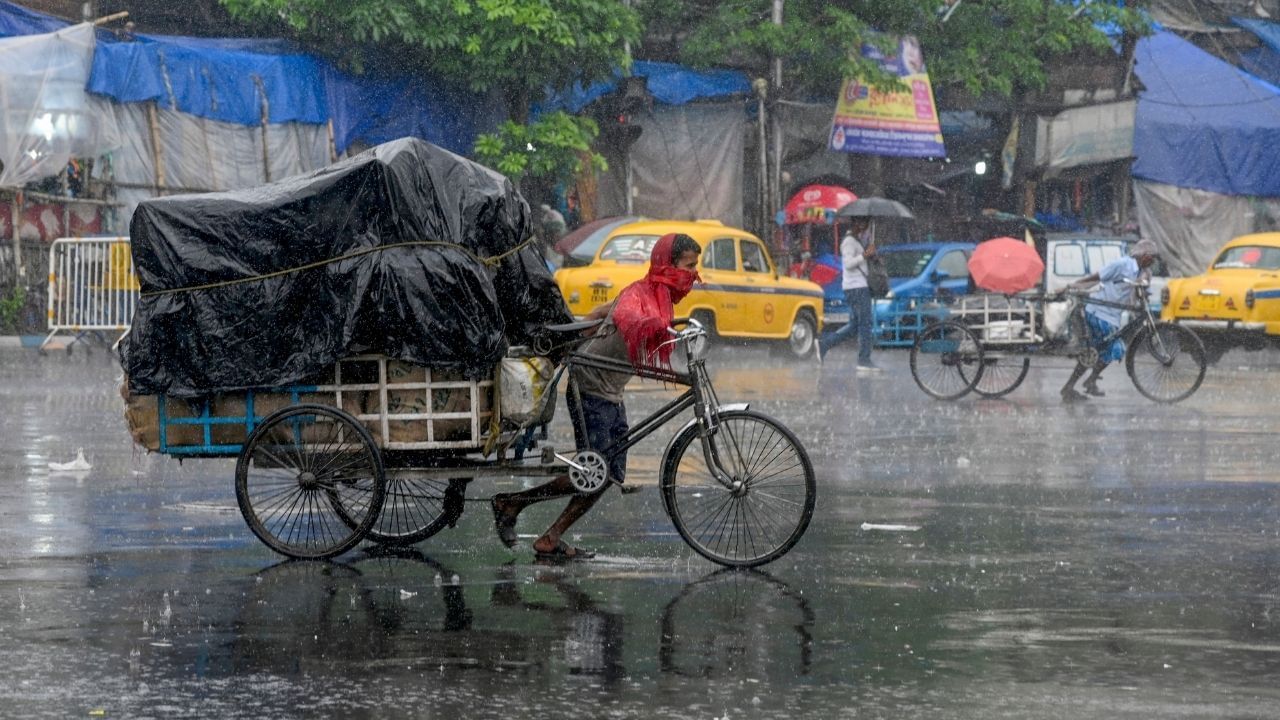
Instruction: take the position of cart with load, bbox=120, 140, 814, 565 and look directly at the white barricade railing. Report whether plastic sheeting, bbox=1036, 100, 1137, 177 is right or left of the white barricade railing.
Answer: right

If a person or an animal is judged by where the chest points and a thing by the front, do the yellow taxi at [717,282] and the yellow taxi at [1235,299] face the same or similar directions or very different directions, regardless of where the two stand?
same or similar directions

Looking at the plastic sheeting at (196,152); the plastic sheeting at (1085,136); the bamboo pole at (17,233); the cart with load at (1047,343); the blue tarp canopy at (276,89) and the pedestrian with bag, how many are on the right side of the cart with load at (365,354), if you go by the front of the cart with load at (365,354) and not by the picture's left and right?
0

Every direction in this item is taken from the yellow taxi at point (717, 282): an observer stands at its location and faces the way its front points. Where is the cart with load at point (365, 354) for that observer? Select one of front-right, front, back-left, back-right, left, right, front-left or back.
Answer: back-right

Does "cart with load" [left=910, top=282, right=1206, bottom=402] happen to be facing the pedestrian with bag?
no

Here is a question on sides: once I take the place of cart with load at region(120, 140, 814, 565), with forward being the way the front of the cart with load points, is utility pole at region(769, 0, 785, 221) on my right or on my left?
on my left

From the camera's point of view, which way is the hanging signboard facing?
toward the camera

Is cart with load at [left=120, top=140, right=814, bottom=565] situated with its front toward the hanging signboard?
no

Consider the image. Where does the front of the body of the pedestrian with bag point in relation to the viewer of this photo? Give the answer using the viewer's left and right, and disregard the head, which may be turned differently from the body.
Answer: facing to the right of the viewer

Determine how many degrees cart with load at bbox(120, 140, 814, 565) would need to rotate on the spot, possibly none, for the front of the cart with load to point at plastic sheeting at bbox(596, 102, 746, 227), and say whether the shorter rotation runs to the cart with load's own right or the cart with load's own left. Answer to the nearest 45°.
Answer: approximately 90° to the cart with load's own left

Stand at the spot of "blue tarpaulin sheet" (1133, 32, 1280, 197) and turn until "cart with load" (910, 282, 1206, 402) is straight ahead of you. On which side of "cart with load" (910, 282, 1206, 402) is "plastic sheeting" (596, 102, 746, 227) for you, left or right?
right

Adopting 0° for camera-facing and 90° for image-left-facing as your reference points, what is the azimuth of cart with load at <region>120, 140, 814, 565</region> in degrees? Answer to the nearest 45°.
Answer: approximately 270°

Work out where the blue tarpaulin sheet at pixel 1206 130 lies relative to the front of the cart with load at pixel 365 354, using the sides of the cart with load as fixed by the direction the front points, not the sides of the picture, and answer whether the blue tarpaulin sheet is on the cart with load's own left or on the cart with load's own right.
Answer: on the cart with load's own left

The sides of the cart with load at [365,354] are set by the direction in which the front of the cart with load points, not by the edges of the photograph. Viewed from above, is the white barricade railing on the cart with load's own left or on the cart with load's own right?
on the cart with load's own left

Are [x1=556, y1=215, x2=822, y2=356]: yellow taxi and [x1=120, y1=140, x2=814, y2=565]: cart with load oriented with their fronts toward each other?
no
